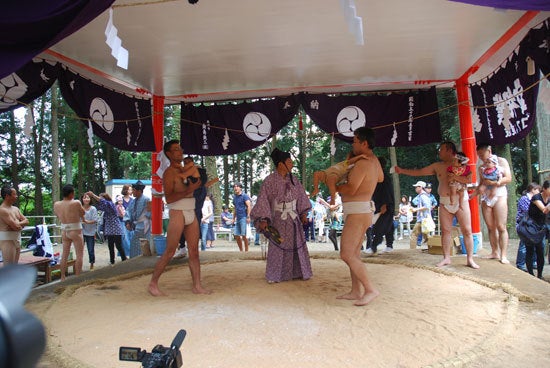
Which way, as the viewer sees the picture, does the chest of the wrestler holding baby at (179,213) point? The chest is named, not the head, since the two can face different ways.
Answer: to the viewer's right

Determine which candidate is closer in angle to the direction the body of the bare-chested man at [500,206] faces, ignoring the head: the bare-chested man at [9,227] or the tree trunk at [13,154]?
the bare-chested man

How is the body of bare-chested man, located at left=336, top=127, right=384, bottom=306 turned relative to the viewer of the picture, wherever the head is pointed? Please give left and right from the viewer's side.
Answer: facing to the left of the viewer

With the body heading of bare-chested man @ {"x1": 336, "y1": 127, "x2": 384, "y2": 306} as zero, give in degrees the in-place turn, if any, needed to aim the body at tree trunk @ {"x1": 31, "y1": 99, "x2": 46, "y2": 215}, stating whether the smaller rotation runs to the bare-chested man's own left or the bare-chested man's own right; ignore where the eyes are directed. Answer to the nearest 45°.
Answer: approximately 45° to the bare-chested man's own right

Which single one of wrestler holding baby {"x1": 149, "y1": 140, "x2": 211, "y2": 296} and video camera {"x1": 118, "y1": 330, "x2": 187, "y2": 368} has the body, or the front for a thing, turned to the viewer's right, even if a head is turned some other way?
the wrestler holding baby

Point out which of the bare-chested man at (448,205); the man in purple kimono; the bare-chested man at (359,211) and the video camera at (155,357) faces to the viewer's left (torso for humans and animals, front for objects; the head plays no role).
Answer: the bare-chested man at (359,211)

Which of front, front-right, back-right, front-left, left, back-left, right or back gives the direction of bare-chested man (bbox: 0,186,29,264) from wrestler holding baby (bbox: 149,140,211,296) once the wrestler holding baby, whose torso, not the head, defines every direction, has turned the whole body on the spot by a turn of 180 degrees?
front-right

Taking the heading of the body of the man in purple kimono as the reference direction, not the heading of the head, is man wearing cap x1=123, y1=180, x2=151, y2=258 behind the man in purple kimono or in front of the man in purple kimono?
behind

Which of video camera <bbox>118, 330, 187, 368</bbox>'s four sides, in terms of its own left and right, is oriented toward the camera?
back
